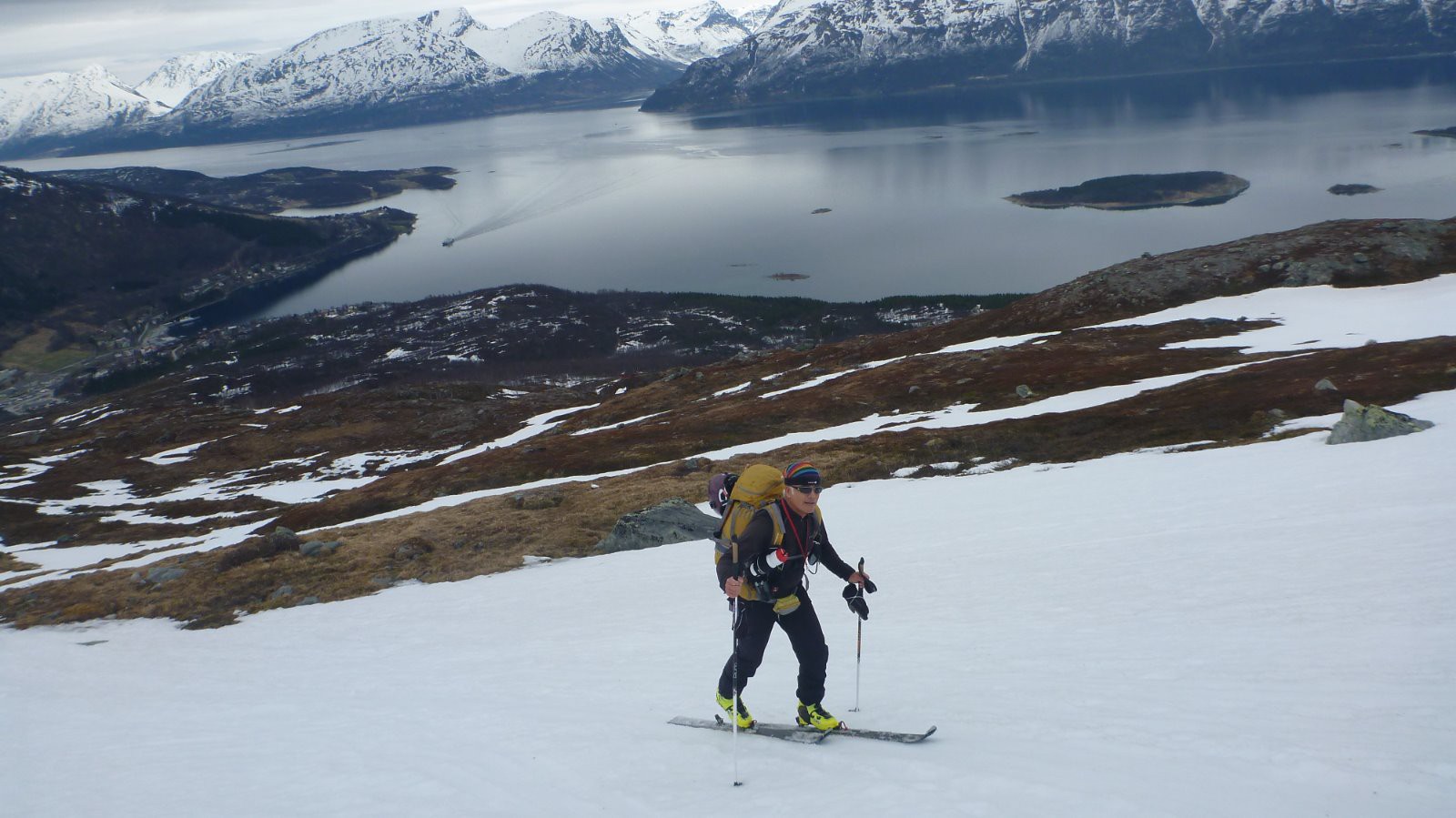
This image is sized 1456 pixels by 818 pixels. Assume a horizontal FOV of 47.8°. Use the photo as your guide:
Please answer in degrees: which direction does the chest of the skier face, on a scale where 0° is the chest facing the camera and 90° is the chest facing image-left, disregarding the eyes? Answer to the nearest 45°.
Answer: approximately 315°

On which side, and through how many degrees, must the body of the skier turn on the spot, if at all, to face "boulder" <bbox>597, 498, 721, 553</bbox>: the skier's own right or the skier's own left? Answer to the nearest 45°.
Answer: approximately 135° to the skier's own left

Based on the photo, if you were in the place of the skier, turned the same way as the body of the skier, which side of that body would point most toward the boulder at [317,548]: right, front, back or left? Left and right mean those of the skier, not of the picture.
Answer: back

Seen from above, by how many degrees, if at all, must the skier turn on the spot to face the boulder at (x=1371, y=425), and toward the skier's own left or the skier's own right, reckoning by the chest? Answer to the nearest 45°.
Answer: approximately 90° to the skier's own left
